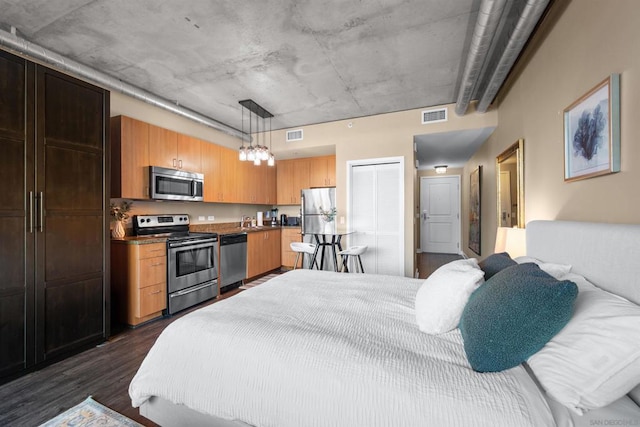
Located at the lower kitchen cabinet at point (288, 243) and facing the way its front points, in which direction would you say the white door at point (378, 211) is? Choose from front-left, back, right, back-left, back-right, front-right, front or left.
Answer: front-left

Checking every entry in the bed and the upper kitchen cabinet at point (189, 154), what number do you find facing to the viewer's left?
1

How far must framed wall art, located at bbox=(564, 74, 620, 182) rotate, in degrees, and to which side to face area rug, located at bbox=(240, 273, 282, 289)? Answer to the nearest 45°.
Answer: approximately 45° to its right

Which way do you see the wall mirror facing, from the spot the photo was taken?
facing to the left of the viewer

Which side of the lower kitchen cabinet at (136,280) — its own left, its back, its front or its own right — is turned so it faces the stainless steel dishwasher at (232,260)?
left

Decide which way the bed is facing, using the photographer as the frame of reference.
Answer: facing to the left of the viewer

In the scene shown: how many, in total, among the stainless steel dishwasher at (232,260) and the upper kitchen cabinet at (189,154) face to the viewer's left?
0

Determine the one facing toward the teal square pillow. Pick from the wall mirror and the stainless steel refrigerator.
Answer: the stainless steel refrigerator

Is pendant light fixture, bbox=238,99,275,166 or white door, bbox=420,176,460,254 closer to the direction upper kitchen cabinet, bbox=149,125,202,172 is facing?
the pendant light fixture

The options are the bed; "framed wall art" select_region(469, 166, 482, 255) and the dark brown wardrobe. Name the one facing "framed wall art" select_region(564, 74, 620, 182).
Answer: the dark brown wardrobe

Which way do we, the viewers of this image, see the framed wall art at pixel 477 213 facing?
facing to the left of the viewer

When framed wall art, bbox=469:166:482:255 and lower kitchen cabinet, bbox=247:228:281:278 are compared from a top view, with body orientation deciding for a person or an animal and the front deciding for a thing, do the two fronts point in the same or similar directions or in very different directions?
very different directions
